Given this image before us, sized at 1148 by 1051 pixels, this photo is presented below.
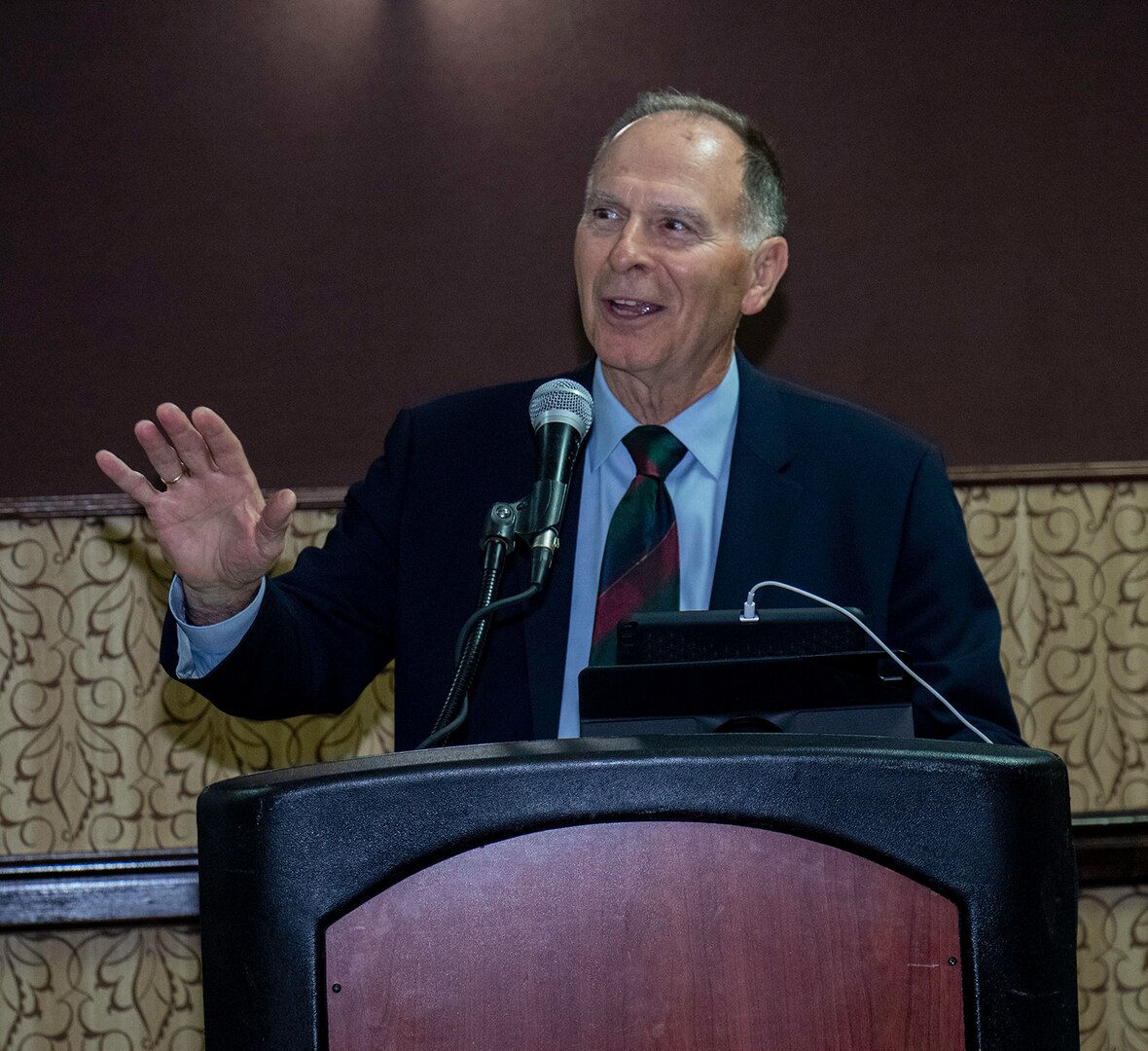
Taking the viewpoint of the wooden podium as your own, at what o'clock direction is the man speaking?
The man speaking is roughly at 6 o'clock from the wooden podium.

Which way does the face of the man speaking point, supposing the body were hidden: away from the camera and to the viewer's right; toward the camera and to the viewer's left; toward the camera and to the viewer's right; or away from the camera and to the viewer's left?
toward the camera and to the viewer's left

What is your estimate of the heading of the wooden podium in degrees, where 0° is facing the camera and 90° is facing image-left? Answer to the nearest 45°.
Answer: approximately 0°
